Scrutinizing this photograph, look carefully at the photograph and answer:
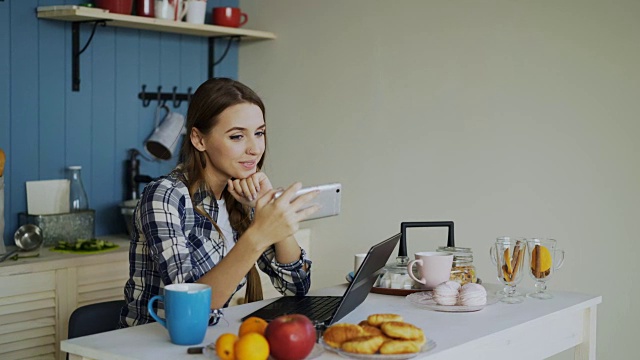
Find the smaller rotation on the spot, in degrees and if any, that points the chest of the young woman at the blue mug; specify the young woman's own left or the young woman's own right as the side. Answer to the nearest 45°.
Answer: approximately 45° to the young woman's own right

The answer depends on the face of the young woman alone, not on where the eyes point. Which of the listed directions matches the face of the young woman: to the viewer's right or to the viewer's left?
to the viewer's right

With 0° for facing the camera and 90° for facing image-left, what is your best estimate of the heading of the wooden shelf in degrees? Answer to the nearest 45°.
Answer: approximately 315°

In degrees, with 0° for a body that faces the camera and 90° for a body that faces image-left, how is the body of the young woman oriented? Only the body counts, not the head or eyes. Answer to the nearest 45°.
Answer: approximately 315°

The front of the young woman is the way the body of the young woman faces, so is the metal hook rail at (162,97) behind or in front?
behind

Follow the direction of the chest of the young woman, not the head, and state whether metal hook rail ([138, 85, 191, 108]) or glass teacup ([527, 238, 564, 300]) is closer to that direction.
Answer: the glass teacup
